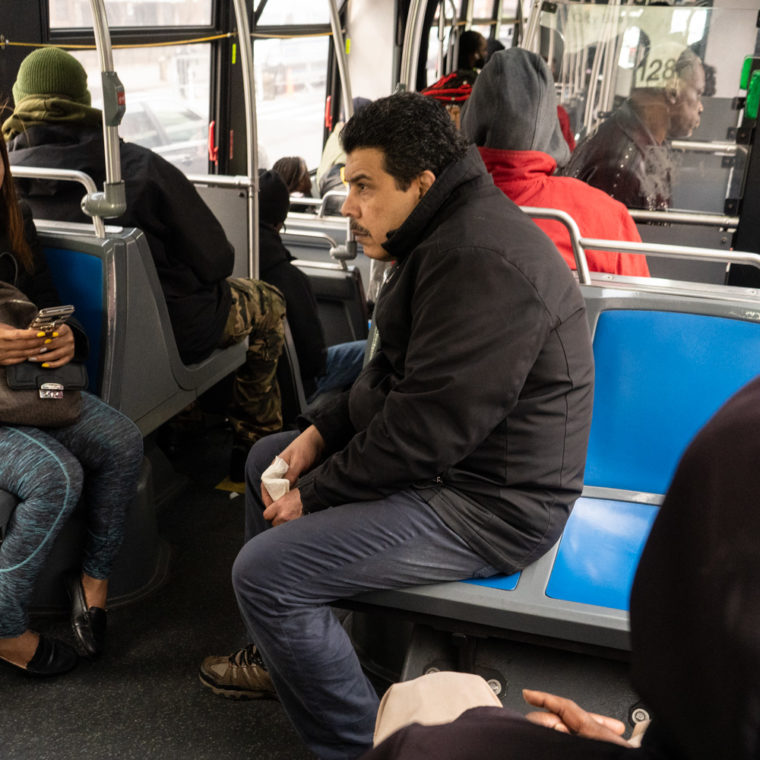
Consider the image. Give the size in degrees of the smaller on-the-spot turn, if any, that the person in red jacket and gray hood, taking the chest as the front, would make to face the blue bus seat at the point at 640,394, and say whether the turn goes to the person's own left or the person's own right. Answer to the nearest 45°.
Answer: approximately 180°

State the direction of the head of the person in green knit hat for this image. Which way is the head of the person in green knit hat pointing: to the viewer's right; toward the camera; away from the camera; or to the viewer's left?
away from the camera

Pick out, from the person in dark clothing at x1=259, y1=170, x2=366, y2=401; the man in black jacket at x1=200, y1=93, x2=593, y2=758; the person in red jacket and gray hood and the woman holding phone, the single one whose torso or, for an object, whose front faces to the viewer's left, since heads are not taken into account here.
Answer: the man in black jacket

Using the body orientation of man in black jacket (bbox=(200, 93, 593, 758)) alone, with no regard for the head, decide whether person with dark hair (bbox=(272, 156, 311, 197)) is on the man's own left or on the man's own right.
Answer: on the man's own right

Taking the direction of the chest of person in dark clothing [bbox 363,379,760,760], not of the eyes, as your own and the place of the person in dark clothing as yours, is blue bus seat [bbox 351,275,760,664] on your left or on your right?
on your right

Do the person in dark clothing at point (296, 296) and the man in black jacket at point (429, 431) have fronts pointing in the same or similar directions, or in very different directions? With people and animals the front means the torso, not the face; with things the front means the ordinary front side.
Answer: very different directions

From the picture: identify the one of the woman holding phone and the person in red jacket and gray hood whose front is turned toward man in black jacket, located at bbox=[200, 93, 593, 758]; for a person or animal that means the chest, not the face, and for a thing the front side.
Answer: the woman holding phone

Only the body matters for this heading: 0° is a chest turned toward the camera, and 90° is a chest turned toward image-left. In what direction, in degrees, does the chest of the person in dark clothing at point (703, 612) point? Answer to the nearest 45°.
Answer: approximately 90°

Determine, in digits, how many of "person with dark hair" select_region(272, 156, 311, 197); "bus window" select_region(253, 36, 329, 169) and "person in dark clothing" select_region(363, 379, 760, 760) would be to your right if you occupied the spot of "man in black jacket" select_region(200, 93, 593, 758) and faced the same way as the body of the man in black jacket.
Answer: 2

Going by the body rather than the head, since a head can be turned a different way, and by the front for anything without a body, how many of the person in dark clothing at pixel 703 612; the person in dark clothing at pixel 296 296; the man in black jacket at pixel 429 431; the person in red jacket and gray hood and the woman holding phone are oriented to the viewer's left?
2

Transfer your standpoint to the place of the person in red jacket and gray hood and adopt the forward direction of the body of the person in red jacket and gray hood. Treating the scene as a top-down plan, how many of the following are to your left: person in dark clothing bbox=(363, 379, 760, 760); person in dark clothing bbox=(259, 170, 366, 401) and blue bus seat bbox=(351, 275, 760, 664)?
1

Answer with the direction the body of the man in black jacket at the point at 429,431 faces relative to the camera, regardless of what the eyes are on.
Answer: to the viewer's left

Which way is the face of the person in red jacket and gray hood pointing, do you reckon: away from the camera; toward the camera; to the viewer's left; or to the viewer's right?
away from the camera
